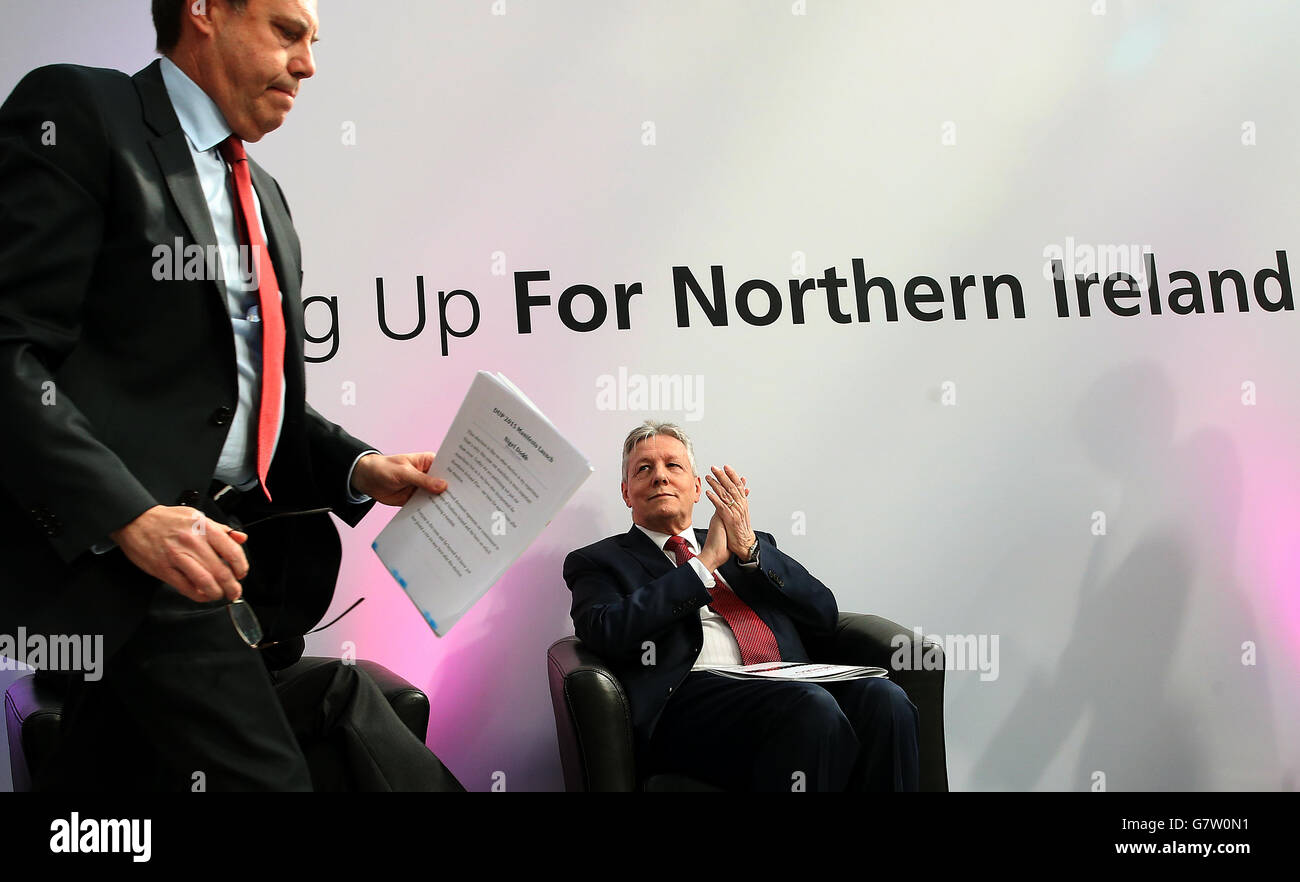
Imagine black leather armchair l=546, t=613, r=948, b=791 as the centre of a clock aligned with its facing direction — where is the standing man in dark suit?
The standing man in dark suit is roughly at 2 o'clock from the black leather armchair.

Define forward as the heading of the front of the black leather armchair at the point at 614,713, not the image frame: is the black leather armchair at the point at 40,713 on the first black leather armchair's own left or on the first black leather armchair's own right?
on the first black leather armchair's own right

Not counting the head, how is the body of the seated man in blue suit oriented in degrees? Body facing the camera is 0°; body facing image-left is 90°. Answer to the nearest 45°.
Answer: approximately 315°

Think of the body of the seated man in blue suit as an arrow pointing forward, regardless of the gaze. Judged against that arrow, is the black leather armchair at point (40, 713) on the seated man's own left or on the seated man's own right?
on the seated man's own right

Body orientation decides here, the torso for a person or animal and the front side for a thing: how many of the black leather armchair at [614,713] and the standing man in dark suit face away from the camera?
0

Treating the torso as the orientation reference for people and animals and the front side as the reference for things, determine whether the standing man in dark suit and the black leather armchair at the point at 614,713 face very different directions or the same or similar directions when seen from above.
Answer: same or similar directions

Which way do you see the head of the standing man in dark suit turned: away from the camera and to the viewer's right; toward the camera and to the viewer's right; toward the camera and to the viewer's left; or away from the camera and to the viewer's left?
toward the camera and to the viewer's right

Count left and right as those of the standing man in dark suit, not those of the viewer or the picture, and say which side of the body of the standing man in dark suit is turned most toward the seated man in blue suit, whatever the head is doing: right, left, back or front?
left

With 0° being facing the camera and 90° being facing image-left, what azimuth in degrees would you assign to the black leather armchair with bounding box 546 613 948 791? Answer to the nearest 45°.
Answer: approximately 315°

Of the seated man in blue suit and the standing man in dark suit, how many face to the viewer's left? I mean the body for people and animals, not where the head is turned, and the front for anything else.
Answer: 0
